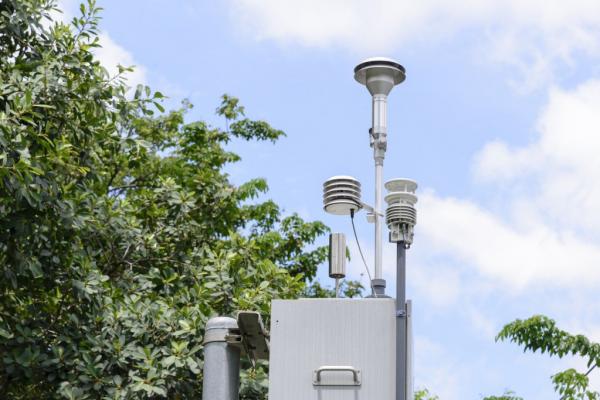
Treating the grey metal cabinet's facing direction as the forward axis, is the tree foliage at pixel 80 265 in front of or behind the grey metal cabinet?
behind

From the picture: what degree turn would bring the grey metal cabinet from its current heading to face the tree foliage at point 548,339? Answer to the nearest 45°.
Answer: approximately 180°

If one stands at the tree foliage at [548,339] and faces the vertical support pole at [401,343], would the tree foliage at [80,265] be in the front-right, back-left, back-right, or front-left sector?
front-right

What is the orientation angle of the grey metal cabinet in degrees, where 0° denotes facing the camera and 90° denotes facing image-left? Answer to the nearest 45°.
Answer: approximately 0°
